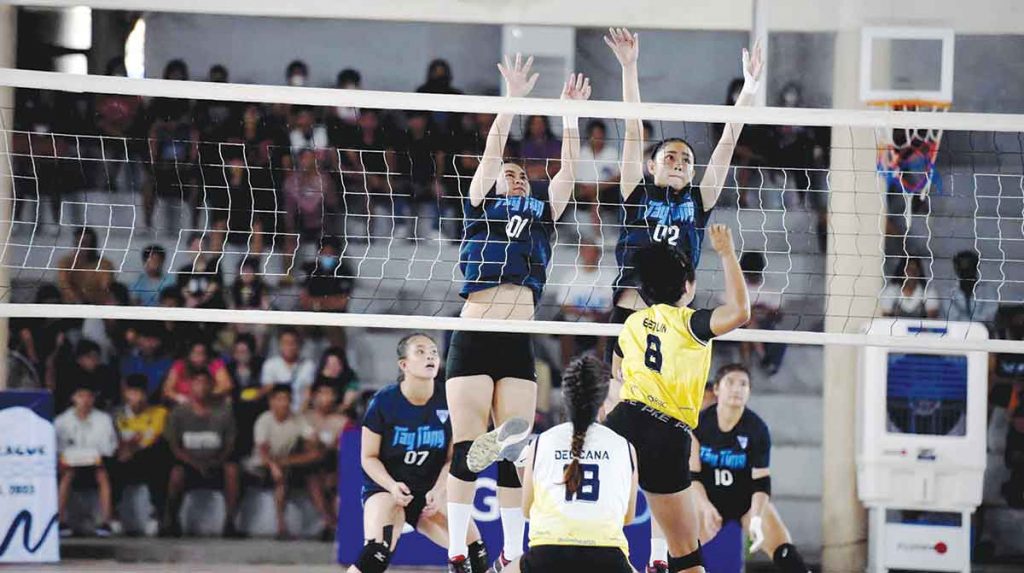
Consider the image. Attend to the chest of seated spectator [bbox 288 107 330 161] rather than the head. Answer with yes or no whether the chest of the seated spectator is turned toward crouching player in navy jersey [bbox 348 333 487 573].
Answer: yes

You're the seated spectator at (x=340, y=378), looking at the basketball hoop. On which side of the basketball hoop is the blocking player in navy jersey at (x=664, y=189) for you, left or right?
right

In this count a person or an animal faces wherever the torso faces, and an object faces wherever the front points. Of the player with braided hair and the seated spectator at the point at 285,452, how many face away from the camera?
1

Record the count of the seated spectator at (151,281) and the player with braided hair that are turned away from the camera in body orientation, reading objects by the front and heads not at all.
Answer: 1

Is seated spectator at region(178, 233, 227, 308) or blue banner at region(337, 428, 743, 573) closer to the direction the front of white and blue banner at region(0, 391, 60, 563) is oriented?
the blue banner

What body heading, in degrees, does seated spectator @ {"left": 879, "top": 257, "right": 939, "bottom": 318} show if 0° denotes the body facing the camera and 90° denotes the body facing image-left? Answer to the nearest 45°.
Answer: approximately 0°

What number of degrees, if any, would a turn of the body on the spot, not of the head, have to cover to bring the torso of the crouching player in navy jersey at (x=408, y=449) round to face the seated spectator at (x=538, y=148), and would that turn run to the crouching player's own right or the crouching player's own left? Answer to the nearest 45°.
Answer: approximately 135° to the crouching player's own left

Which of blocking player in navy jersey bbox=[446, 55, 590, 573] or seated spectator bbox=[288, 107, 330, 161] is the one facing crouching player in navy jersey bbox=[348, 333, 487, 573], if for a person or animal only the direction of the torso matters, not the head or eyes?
the seated spectator
